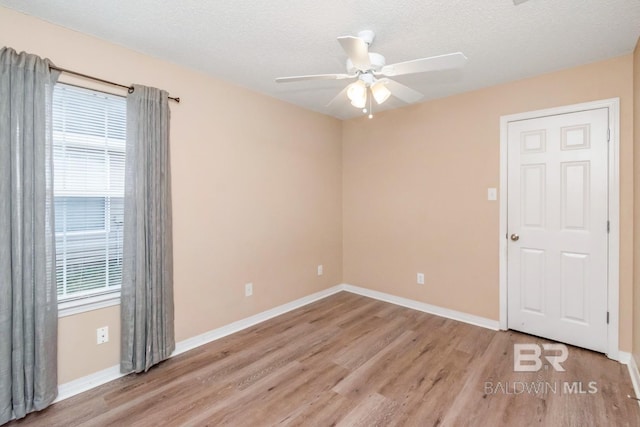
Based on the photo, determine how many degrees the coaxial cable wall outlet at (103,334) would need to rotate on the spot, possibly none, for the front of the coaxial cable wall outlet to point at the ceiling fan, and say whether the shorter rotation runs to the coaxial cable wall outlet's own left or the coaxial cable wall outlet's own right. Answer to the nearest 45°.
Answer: approximately 45° to the coaxial cable wall outlet's own left

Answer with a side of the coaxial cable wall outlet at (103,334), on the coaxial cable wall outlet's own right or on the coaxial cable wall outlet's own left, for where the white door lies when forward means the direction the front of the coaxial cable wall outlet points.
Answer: on the coaxial cable wall outlet's own left
